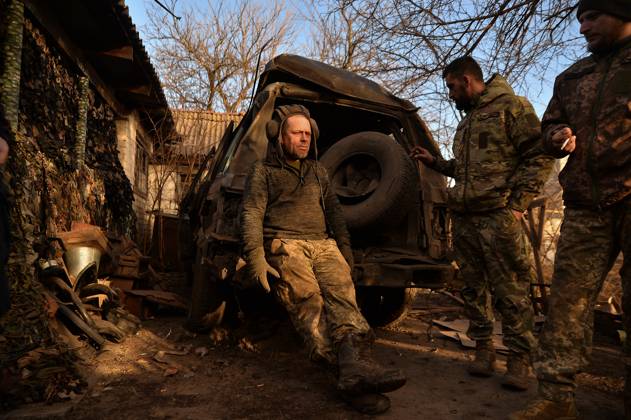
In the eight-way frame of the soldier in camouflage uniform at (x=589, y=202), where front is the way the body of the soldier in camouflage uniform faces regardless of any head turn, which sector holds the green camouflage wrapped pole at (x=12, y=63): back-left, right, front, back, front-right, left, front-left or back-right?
front-right

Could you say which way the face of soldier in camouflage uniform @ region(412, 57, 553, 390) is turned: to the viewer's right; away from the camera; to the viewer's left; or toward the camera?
to the viewer's left

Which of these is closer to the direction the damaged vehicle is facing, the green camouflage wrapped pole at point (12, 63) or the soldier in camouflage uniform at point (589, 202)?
the green camouflage wrapped pole

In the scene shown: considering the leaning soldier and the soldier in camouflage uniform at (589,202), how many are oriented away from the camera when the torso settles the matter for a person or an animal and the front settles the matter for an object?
0

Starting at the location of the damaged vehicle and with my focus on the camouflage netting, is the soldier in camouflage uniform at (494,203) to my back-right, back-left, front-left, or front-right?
back-left

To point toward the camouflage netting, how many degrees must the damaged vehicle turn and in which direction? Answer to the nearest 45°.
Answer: approximately 45° to its left

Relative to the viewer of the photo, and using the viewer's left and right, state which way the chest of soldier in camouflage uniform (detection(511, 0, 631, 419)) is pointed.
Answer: facing the viewer and to the left of the viewer

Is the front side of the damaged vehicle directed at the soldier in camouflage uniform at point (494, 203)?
no

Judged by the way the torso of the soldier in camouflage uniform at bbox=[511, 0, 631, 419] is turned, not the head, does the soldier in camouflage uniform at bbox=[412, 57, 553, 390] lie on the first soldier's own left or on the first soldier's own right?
on the first soldier's own right

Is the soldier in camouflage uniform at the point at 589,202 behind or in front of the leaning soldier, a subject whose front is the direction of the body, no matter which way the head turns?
in front

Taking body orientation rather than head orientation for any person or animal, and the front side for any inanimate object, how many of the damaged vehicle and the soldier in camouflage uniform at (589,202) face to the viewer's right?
0

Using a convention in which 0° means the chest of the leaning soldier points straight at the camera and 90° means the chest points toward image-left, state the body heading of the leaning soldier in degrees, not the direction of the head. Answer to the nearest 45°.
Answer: approximately 315°

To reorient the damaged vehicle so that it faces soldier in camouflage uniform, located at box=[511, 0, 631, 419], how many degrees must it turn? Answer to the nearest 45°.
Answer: approximately 180°

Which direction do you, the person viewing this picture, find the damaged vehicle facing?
facing away from the viewer and to the left of the viewer
